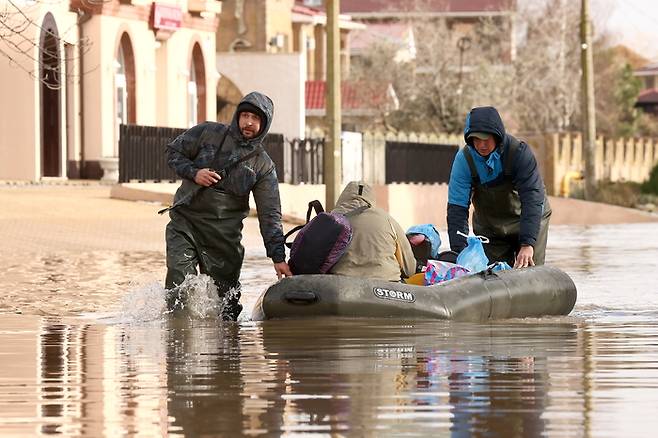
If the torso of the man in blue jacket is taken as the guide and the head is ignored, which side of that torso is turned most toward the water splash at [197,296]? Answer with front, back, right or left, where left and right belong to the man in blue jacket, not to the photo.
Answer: front

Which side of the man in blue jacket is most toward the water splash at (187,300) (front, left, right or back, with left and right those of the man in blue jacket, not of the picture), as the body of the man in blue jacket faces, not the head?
front

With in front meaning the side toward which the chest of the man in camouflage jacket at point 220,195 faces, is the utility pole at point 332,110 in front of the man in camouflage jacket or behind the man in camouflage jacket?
behind

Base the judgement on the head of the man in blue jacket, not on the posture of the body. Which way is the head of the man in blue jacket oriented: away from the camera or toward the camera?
toward the camera

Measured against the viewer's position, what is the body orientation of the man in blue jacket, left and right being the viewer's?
facing the viewer and to the left of the viewer

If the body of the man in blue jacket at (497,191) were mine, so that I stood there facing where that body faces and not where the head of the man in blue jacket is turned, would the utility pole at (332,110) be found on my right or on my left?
on my right

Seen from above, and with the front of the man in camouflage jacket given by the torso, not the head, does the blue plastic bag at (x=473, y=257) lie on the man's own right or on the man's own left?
on the man's own left

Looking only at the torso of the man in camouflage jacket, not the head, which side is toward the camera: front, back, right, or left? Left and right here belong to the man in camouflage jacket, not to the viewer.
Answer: front

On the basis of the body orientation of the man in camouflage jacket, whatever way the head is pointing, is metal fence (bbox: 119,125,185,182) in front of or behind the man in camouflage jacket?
behind

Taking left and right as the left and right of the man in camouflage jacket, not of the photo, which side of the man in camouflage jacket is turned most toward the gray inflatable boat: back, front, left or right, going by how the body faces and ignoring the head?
left

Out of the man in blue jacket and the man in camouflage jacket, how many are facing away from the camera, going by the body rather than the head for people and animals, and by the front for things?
0
